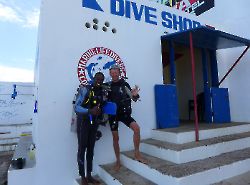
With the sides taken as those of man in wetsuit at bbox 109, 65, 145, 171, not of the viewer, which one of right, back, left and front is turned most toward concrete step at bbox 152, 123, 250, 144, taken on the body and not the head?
left

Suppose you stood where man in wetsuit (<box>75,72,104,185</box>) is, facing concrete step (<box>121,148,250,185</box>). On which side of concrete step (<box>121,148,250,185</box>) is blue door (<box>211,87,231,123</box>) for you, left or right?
left

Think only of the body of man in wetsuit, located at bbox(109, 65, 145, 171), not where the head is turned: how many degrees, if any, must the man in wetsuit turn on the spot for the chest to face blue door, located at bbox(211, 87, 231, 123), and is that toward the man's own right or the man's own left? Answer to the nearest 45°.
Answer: approximately 135° to the man's own left

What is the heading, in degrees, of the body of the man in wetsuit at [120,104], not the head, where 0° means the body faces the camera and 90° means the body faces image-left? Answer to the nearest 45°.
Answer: approximately 0°

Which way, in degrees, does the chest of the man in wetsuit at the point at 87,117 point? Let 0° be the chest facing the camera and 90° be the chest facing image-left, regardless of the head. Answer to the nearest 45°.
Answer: approximately 315°

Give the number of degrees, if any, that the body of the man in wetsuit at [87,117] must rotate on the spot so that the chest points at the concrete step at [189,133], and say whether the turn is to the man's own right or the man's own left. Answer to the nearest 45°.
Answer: approximately 45° to the man's own left

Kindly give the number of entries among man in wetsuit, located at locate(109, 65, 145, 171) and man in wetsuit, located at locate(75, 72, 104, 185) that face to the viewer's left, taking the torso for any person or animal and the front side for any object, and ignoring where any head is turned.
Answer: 0

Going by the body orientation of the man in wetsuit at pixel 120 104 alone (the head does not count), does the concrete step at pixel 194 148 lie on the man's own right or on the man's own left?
on the man's own left

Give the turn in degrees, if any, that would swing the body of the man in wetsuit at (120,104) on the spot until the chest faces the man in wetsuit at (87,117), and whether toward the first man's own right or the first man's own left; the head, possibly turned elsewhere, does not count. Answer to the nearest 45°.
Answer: approximately 45° to the first man's own right
